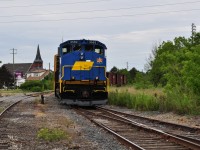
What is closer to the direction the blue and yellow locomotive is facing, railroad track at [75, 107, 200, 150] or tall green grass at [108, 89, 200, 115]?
the railroad track

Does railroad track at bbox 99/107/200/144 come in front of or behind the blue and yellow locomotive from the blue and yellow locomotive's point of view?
in front

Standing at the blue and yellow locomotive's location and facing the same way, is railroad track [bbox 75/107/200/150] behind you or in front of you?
in front

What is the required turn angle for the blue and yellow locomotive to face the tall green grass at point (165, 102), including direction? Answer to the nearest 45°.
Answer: approximately 45° to its left

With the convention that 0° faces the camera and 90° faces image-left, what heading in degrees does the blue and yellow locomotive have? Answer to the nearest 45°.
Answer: approximately 0°
